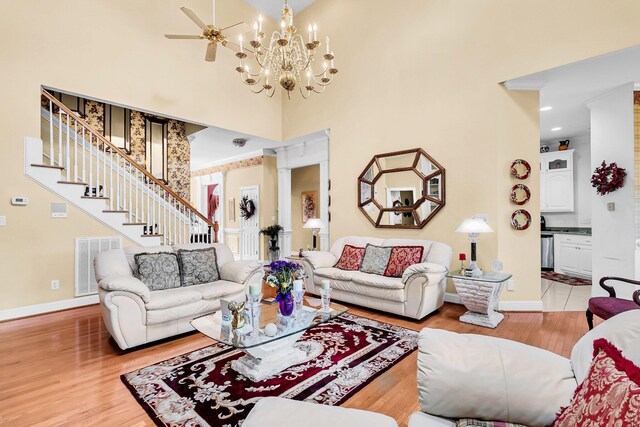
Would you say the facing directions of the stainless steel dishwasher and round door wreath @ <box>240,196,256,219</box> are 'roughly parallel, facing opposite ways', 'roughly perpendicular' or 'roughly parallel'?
roughly parallel

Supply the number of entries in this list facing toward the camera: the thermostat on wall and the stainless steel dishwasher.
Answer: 2

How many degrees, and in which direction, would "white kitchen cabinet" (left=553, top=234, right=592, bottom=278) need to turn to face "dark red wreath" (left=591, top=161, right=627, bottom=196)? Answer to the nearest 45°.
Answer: approximately 45° to its left

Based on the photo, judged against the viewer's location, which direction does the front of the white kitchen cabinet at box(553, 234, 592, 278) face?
facing the viewer and to the left of the viewer

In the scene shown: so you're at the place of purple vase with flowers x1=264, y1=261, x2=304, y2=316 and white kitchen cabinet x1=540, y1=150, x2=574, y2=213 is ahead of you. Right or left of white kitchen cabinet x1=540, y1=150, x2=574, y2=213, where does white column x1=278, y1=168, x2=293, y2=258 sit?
left

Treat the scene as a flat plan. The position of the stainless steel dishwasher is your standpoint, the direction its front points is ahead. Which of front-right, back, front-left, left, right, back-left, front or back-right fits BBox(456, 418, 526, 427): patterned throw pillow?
front

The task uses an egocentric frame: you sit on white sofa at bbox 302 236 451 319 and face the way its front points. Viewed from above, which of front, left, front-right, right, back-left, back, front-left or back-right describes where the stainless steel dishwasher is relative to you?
back

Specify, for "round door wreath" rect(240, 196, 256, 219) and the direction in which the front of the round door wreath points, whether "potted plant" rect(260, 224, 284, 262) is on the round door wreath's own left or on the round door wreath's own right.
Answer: on the round door wreath's own left

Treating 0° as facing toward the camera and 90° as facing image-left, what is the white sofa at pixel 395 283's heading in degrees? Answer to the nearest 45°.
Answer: approximately 45°

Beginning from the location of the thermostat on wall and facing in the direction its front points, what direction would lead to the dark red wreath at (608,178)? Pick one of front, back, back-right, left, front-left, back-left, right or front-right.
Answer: front-left

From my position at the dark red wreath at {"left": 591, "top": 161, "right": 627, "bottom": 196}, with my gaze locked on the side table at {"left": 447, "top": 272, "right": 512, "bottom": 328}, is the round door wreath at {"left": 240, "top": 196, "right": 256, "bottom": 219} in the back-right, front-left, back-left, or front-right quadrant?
front-right

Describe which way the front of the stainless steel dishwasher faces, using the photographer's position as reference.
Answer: facing the viewer

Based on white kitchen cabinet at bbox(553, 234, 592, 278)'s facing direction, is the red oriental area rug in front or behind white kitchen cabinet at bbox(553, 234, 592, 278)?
in front

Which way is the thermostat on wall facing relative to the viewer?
toward the camera

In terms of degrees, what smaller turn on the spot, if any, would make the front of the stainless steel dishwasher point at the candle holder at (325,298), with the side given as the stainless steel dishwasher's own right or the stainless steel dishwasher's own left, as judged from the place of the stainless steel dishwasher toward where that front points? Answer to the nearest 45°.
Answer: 0° — it already faces it

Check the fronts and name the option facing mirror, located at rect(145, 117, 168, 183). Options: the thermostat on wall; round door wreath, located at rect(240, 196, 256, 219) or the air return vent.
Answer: the round door wreath

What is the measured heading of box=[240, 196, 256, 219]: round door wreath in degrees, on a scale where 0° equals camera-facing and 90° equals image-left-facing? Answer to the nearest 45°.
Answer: approximately 45°
